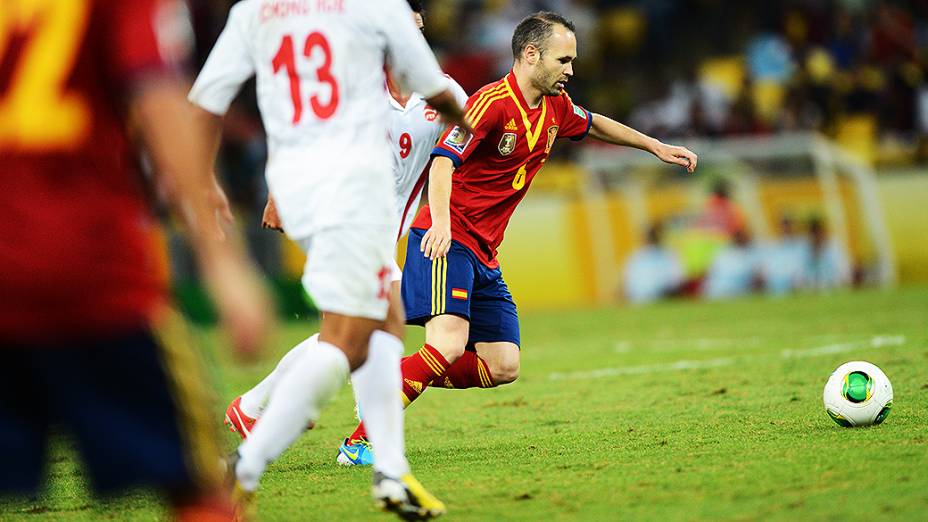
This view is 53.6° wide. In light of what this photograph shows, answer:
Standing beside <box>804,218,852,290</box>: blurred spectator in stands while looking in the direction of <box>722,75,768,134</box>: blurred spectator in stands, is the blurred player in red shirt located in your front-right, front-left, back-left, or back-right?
back-left

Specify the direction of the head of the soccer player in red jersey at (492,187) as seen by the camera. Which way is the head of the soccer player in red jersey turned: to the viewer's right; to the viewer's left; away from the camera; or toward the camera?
to the viewer's right

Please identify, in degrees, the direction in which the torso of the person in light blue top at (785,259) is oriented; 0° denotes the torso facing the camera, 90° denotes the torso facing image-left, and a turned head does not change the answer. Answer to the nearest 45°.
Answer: approximately 0°

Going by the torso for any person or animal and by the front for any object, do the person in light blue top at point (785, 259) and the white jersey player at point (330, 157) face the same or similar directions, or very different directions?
very different directions

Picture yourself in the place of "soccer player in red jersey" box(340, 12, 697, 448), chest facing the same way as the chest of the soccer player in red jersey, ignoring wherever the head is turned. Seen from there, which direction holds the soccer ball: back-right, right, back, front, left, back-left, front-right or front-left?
front-left

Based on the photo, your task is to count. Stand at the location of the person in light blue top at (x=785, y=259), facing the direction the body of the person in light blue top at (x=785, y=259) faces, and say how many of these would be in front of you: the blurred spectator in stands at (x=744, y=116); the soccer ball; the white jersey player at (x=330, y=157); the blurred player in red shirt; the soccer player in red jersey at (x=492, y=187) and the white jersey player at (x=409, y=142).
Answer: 5

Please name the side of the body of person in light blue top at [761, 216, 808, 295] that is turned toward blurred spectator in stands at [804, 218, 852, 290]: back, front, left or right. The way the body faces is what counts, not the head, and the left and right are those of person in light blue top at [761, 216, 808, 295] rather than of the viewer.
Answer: left

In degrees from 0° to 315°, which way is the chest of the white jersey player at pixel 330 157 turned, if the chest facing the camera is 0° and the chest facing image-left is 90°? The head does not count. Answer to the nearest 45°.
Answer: approximately 225°

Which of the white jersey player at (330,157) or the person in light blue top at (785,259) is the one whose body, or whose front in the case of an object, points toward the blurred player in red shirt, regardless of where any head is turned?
the person in light blue top

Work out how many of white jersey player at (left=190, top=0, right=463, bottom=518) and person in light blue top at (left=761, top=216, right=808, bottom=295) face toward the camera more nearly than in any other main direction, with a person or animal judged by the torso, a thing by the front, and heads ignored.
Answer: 1

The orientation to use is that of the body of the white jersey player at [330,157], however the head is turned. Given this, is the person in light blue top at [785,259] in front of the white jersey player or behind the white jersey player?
in front

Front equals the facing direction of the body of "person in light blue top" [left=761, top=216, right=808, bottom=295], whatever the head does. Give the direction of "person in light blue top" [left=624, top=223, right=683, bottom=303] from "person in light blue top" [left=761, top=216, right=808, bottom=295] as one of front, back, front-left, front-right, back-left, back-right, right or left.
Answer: right
